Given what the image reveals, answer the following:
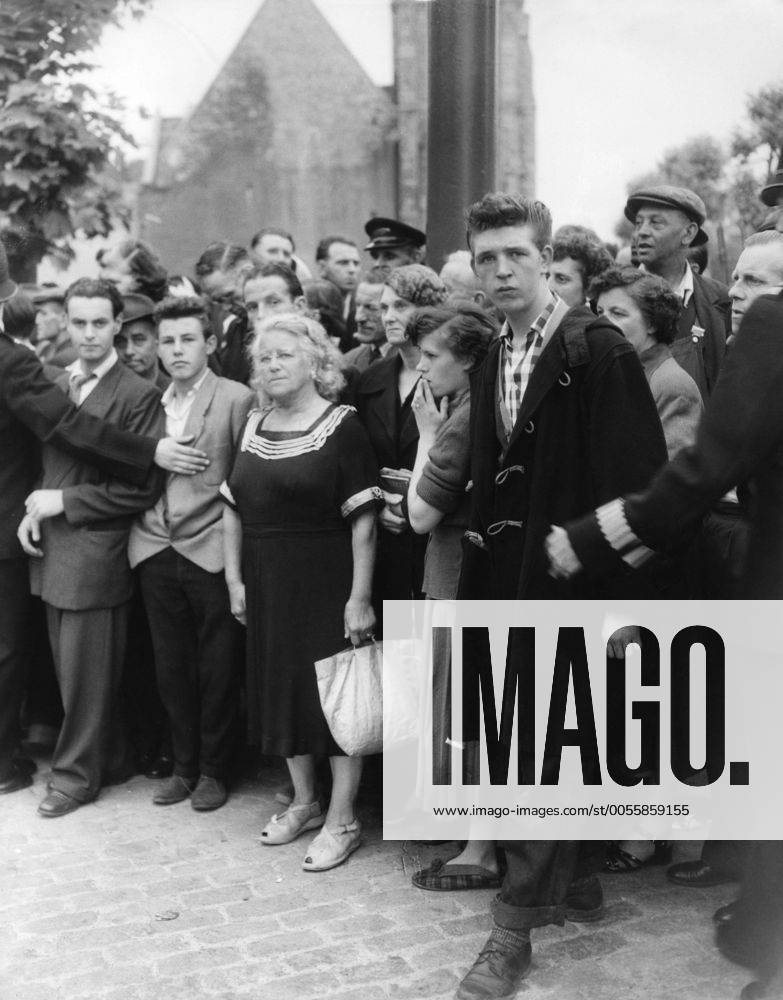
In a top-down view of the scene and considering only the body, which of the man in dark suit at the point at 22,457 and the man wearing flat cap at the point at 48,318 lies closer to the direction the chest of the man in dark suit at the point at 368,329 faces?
the man in dark suit

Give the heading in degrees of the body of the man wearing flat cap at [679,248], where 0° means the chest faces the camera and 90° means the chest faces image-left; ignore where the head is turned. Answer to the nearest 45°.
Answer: approximately 45°

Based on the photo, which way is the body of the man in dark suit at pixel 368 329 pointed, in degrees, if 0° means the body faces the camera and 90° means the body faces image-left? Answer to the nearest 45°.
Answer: approximately 45°

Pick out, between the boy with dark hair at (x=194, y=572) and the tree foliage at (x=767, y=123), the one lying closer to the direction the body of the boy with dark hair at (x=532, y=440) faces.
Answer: the boy with dark hair

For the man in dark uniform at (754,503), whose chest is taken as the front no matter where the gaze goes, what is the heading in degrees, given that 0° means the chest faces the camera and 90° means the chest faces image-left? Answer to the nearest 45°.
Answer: approximately 90°

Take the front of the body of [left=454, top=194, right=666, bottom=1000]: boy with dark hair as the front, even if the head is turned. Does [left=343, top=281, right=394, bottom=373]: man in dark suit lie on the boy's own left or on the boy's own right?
on the boy's own right

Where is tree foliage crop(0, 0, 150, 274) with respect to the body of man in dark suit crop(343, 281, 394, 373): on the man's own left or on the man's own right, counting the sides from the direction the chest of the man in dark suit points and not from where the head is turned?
on the man's own right

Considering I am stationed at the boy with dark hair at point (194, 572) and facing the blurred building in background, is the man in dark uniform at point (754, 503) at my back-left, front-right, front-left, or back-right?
back-right
